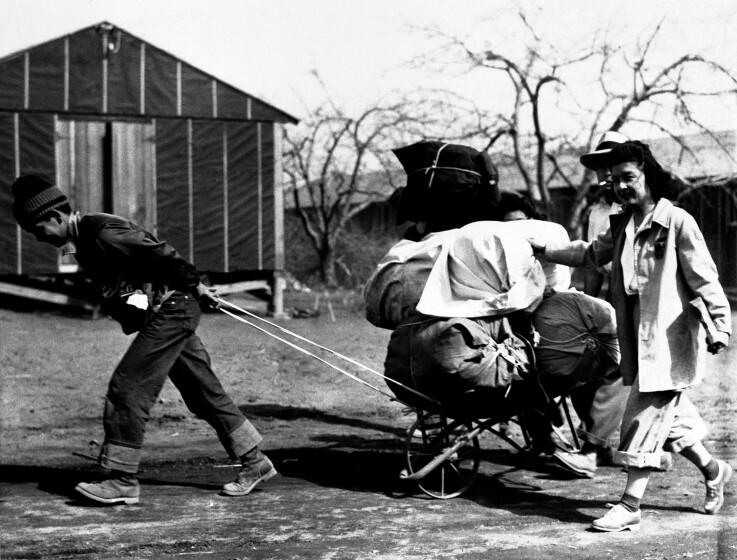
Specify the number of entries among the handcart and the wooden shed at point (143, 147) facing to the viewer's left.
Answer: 1

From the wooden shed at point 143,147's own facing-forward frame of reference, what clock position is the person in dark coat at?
The person in dark coat is roughly at 12 o'clock from the wooden shed.

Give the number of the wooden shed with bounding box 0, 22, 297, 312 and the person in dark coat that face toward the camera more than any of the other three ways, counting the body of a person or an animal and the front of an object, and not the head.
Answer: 1

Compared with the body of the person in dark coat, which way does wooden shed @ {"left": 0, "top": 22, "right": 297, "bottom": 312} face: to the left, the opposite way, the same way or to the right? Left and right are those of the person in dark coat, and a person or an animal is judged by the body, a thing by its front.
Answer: to the left

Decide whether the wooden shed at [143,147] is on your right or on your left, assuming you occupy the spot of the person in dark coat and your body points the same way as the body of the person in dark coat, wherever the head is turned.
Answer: on your right

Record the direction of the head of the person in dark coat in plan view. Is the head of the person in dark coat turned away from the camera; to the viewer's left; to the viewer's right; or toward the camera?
to the viewer's left

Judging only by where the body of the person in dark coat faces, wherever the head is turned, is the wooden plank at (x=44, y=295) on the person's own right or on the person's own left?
on the person's own right

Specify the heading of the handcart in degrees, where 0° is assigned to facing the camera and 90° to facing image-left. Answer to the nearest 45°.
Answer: approximately 90°

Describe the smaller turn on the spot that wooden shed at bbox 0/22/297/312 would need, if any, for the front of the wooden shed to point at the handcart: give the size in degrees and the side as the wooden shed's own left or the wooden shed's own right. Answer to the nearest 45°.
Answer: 0° — it already faces it

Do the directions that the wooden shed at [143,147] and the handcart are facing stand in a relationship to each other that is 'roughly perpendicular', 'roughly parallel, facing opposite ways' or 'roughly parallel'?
roughly perpendicular

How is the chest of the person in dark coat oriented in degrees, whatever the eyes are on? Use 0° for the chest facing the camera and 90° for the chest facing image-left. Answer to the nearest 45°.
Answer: approximately 90°

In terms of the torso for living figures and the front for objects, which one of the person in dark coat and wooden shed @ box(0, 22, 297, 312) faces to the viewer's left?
the person in dark coat
